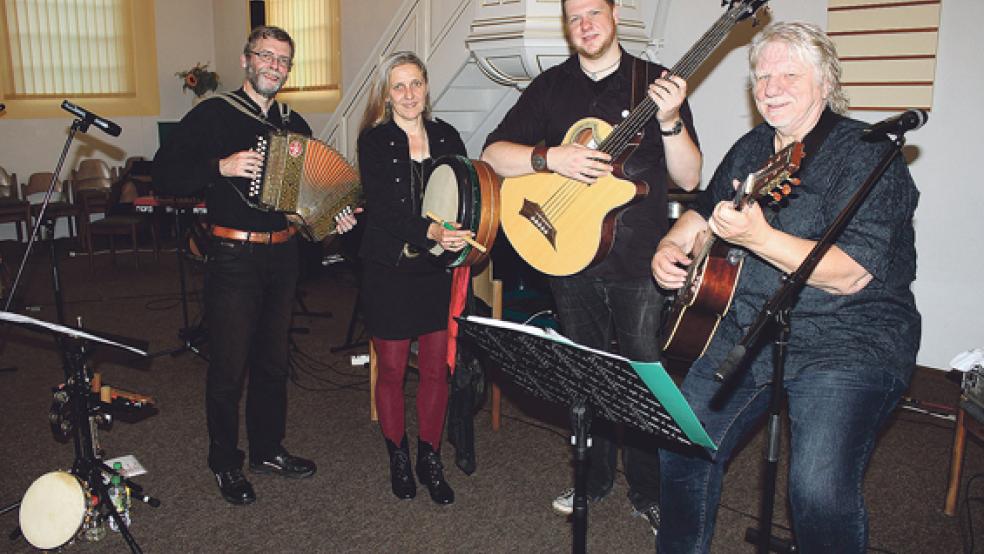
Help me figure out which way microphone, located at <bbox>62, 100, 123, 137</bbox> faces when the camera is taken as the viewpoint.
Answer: facing to the right of the viewer

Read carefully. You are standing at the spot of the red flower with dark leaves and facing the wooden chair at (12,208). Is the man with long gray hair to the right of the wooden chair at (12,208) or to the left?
left

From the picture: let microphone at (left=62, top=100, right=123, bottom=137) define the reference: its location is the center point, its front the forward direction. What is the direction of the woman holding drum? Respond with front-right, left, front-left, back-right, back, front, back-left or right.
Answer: front-right

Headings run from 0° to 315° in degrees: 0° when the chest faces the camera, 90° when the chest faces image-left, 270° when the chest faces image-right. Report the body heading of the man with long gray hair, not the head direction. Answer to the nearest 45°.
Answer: approximately 45°

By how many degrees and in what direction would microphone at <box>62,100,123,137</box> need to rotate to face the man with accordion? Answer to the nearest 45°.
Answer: approximately 45° to its right

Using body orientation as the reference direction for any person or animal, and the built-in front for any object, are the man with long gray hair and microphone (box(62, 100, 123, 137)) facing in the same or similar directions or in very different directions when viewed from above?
very different directions

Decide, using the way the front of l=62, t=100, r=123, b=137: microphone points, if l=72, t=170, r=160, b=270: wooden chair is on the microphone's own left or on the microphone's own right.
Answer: on the microphone's own left
